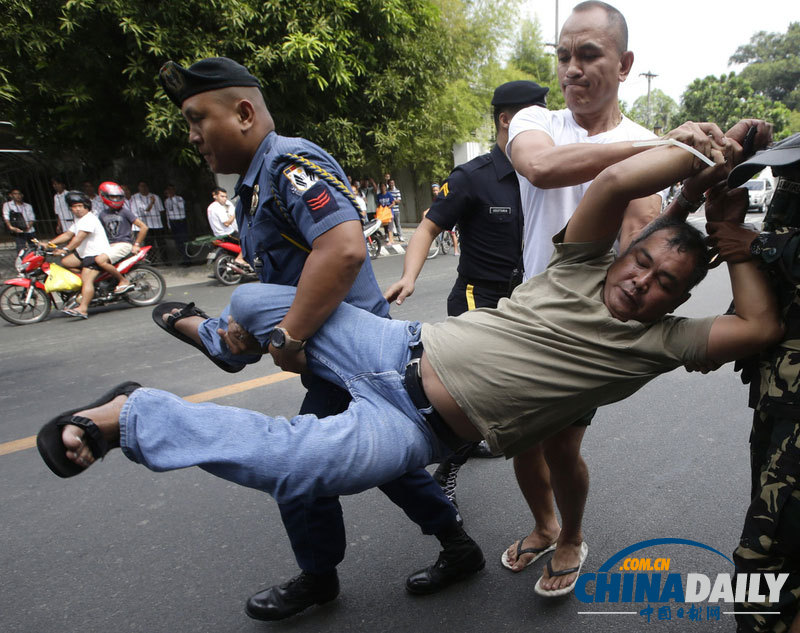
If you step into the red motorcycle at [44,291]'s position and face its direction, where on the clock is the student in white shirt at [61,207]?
The student in white shirt is roughly at 3 o'clock from the red motorcycle.

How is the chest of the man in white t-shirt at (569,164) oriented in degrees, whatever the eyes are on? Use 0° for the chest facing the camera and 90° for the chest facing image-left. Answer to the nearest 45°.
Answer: approximately 45°

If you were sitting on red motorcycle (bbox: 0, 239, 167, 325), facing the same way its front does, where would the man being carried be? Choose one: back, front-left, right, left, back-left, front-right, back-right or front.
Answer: left

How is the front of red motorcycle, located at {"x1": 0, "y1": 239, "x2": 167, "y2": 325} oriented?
to the viewer's left

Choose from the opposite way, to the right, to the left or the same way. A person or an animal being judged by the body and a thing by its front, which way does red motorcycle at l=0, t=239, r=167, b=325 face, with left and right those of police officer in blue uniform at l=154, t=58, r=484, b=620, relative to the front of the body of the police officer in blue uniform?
the same way

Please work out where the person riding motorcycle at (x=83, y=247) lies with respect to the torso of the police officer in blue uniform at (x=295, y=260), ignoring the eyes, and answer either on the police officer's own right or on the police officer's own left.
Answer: on the police officer's own right

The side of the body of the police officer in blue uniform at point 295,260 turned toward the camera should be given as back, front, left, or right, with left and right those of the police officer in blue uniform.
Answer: left

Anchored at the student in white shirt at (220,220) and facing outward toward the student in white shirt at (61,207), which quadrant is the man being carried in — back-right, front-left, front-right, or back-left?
back-left
